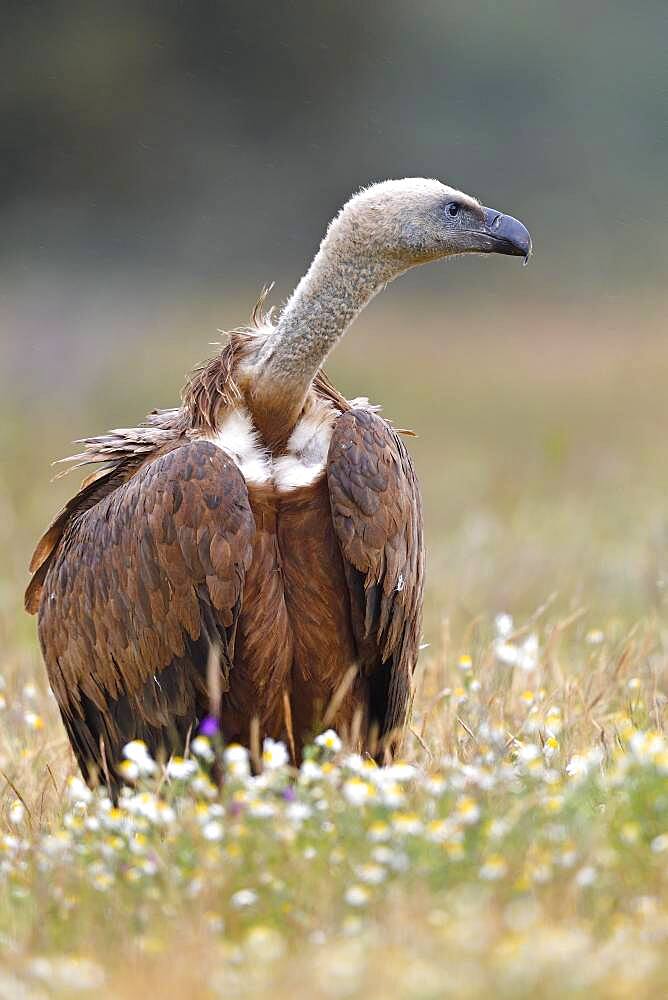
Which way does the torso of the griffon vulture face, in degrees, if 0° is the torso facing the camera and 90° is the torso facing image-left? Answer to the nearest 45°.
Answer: approximately 315°
